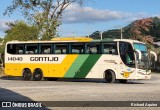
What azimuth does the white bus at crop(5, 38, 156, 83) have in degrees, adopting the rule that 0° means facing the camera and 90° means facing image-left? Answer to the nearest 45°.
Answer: approximately 315°

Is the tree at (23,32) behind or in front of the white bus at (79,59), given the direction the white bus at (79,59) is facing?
behind
